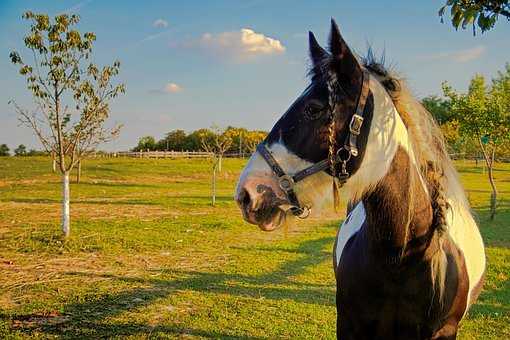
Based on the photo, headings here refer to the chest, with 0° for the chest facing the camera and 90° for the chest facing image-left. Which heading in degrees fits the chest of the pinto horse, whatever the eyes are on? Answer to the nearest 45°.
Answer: approximately 45°

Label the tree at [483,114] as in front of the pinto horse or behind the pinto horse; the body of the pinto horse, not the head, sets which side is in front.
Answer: behind
